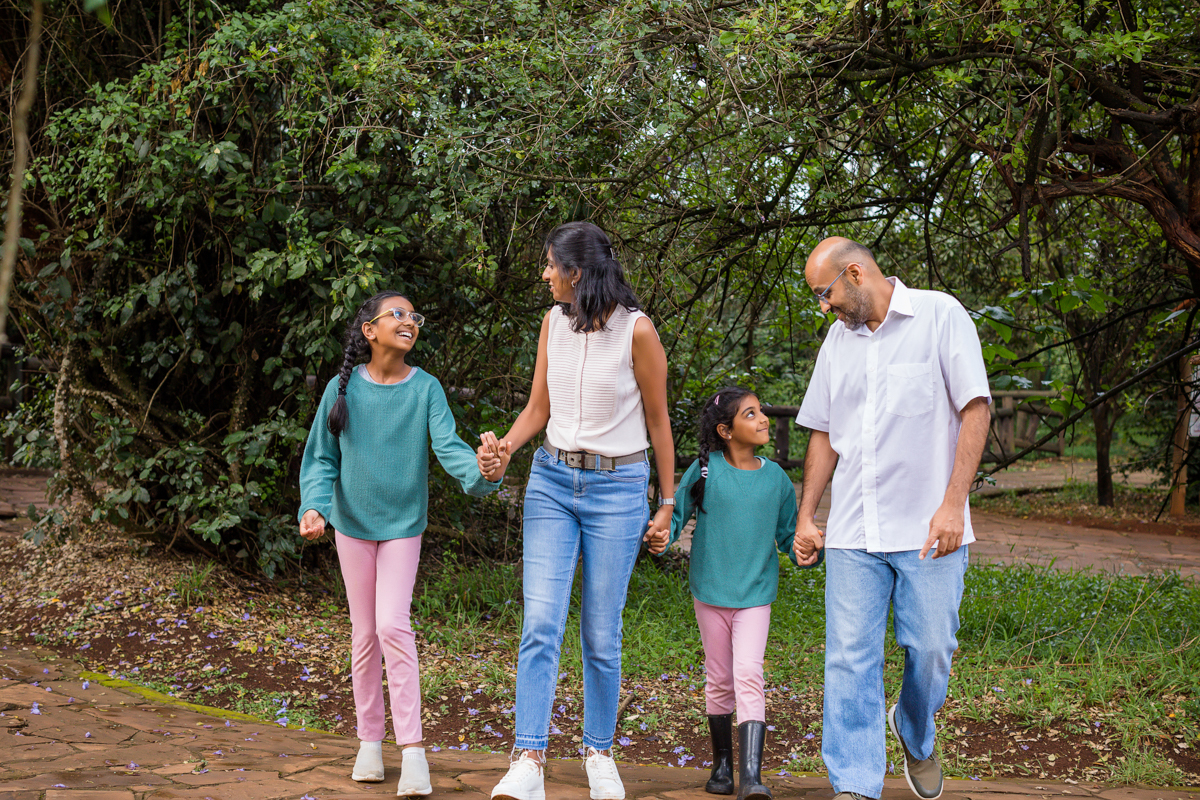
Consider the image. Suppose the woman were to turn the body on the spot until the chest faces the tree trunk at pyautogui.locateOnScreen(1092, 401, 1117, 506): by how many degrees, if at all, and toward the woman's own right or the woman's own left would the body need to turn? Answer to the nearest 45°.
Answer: approximately 135° to the woman's own left

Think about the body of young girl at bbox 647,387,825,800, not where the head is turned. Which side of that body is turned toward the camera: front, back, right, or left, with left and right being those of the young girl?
front

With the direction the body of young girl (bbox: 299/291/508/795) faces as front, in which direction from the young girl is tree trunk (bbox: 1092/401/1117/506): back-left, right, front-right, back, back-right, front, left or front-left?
back-left

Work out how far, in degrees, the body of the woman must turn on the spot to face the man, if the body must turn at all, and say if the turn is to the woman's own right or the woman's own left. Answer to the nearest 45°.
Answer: approximately 90° to the woman's own left

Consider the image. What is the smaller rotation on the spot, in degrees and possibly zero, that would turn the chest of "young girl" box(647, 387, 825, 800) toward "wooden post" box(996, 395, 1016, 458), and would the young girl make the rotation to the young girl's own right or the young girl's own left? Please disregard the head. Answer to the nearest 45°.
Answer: approximately 180°

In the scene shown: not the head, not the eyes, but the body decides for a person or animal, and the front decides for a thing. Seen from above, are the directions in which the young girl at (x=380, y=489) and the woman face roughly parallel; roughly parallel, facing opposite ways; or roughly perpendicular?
roughly parallel

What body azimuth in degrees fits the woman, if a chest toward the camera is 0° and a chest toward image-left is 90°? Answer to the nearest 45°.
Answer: approximately 0°

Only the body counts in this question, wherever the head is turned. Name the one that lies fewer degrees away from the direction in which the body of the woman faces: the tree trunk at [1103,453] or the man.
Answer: the man

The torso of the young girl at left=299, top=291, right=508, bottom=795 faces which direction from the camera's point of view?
toward the camera

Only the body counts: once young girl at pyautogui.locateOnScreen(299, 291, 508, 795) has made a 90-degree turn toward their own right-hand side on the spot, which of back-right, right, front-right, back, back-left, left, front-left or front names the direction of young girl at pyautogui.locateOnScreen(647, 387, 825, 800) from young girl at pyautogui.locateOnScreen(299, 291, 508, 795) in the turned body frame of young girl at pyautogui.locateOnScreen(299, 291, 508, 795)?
back

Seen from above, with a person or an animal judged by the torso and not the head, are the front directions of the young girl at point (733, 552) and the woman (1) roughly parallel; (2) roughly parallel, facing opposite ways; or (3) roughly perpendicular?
roughly parallel
